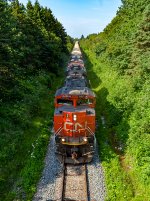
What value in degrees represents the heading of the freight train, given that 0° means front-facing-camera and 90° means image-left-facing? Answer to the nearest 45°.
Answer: approximately 0°
